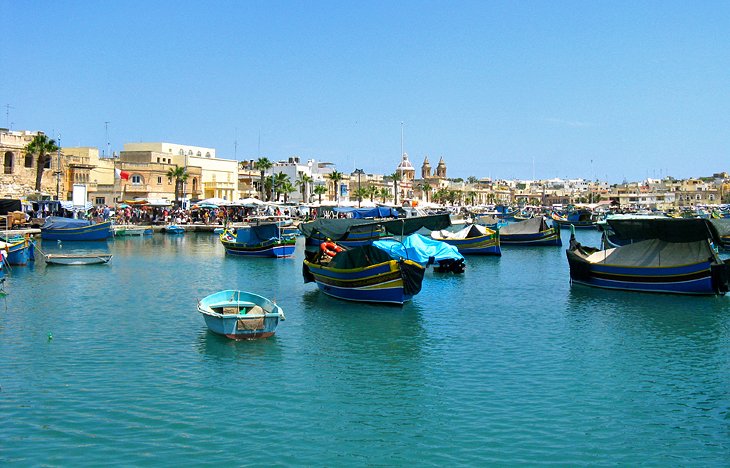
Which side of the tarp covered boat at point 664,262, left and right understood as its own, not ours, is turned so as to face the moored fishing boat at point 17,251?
front

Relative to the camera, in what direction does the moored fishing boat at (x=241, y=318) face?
facing away from the viewer and to the left of the viewer

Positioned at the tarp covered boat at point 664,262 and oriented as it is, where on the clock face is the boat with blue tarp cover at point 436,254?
The boat with blue tarp cover is roughly at 1 o'clock from the tarp covered boat.

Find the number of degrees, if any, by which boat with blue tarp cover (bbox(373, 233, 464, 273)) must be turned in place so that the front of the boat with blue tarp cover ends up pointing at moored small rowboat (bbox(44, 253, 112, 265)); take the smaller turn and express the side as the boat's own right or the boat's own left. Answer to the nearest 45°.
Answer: approximately 45° to the boat's own left

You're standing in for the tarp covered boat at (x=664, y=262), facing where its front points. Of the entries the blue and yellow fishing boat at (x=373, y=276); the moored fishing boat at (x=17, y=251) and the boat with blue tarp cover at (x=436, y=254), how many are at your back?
0

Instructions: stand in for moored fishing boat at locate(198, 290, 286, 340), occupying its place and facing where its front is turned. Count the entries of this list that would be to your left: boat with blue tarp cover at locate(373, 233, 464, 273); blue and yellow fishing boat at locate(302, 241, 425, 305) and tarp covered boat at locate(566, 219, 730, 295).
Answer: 0

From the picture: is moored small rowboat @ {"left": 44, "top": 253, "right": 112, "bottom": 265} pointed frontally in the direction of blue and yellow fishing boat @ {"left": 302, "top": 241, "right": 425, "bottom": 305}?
no

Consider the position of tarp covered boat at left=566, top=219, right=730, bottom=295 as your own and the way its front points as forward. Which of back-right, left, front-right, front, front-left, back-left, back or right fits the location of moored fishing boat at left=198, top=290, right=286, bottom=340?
front-left

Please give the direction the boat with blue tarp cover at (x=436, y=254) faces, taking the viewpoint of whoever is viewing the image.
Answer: facing away from the viewer and to the left of the viewer

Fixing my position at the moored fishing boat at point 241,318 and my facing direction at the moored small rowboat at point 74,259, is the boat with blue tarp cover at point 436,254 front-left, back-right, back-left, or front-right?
front-right
